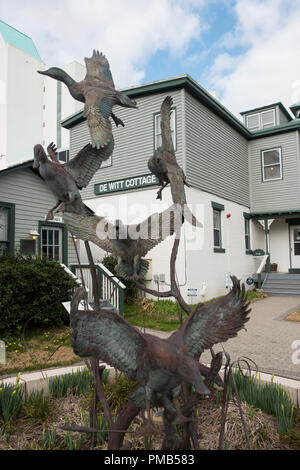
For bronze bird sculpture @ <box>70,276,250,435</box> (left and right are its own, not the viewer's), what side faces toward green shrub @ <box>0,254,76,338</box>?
back

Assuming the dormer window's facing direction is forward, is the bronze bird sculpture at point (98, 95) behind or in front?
in front

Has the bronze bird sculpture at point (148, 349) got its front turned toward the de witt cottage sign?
no

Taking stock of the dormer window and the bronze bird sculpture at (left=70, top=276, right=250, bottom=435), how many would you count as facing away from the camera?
0

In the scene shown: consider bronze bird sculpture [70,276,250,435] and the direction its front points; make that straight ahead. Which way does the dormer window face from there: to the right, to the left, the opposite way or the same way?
to the right

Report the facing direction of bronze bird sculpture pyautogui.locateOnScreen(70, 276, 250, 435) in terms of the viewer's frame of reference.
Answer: facing the viewer and to the right of the viewer

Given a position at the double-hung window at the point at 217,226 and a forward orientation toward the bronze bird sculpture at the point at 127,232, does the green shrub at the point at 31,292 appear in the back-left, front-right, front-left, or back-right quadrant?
front-right

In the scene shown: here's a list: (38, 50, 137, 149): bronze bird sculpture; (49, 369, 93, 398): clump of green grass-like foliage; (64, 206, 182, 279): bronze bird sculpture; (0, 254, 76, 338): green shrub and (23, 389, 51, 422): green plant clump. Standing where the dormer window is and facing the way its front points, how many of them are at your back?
0

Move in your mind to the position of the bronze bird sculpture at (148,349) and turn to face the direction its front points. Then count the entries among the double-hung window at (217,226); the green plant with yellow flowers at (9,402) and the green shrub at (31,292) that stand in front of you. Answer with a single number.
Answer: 0

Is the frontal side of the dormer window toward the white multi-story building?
no

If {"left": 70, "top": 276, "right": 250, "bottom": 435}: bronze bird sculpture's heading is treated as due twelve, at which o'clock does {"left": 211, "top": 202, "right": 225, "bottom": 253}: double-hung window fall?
The double-hung window is roughly at 8 o'clock from the bronze bird sculpture.
